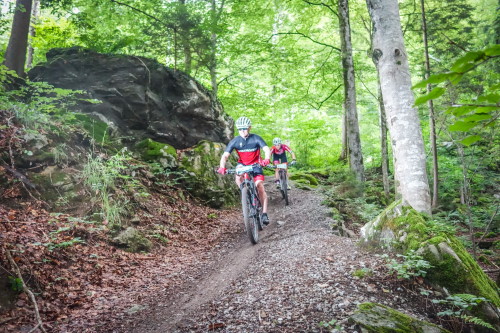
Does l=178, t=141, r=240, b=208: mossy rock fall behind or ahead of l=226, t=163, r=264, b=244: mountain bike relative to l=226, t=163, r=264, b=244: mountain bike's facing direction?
behind

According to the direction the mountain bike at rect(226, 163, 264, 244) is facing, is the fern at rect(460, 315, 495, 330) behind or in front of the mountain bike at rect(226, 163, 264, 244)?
in front

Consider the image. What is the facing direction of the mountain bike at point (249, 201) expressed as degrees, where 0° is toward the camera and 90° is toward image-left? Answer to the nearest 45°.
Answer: approximately 0°

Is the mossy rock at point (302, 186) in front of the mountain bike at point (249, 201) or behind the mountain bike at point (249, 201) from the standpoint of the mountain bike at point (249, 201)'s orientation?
behind

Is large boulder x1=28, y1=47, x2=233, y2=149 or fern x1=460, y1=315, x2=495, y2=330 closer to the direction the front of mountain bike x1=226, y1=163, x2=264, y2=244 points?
the fern

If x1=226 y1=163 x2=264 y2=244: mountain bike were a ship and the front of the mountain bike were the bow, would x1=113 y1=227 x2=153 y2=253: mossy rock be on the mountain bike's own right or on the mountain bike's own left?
on the mountain bike's own right

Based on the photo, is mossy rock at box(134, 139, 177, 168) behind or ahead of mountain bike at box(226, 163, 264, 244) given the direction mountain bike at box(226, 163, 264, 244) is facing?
behind

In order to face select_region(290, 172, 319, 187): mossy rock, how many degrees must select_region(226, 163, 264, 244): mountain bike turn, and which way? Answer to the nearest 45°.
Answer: approximately 180°

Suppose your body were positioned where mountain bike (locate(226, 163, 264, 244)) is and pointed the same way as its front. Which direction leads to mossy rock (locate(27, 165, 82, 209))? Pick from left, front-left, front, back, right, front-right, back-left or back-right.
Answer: right
